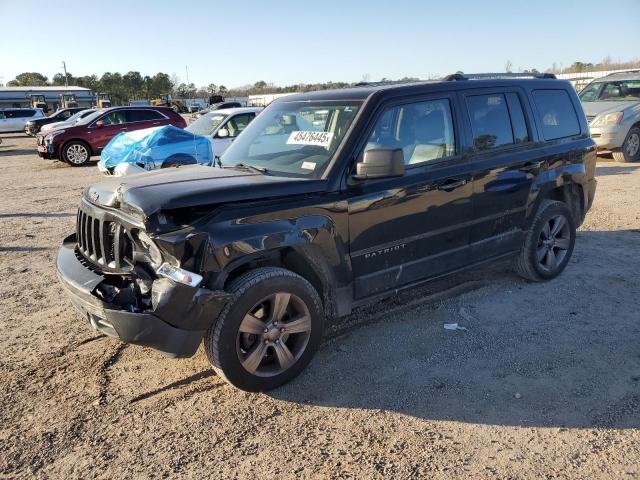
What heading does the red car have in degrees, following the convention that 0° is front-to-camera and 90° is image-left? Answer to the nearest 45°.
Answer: approximately 45°

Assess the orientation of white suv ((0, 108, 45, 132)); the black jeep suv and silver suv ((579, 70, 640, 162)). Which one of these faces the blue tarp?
silver suv ((579, 70, 640, 162))

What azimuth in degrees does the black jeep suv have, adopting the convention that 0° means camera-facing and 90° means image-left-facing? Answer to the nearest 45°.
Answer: approximately 45°

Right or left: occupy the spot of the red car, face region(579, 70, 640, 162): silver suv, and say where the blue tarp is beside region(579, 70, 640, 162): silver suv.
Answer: right

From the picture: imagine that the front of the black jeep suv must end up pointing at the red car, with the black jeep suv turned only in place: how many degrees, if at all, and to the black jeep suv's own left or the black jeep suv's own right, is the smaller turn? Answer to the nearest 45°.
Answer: approximately 90° to the black jeep suv's own right

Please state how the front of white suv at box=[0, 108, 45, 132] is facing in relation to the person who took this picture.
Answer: facing to the left of the viewer

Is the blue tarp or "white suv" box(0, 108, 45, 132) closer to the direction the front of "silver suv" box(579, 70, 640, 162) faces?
the blue tarp

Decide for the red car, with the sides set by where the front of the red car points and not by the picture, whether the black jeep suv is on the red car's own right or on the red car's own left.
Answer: on the red car's own left

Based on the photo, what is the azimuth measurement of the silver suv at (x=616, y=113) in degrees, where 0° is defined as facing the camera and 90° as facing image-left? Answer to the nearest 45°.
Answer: approximately 45°

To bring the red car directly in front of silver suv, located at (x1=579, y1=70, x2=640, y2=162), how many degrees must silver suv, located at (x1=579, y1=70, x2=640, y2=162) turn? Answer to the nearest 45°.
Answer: approximately 45° to its right

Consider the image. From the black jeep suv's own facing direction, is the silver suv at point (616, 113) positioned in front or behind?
behind
